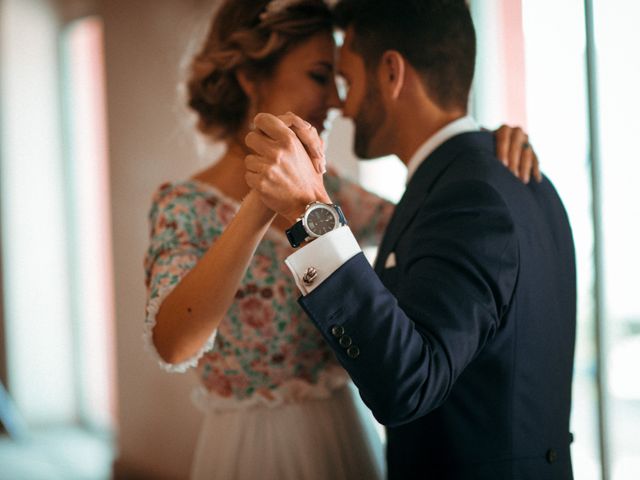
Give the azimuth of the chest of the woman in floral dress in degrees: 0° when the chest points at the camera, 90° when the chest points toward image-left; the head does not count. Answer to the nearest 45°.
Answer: approximately 315°
